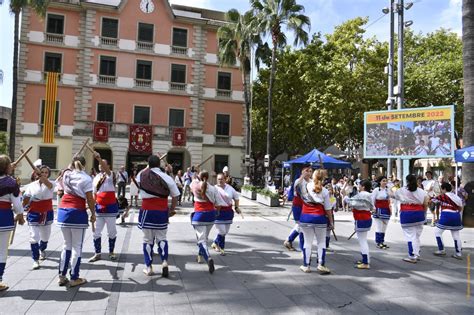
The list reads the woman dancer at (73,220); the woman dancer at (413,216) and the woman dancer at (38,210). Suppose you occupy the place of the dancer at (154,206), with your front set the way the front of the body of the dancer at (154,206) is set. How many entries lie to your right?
1

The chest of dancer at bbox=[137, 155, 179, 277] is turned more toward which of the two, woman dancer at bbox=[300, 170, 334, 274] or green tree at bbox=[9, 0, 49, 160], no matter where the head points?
the green tree

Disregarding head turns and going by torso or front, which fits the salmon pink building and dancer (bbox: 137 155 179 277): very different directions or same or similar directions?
very different directions

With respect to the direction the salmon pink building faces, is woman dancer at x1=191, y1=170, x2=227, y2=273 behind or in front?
in front

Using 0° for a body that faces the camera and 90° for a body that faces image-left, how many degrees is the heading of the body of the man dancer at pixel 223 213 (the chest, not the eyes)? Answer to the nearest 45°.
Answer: approximately 45°

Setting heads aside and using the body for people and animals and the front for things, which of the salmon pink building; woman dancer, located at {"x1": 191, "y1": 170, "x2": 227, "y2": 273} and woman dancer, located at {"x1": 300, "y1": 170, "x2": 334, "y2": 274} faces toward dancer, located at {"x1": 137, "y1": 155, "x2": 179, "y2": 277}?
the salmon pink building

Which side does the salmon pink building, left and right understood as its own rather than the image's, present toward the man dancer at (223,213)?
front

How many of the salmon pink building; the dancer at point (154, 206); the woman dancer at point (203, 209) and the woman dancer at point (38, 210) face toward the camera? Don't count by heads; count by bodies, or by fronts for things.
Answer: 2

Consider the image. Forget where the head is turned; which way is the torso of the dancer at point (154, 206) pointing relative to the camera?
away from the camera

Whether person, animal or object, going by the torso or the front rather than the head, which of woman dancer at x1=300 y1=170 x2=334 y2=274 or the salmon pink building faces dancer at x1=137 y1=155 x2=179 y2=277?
the salmon pink building

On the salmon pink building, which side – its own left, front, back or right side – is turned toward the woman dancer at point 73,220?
front
